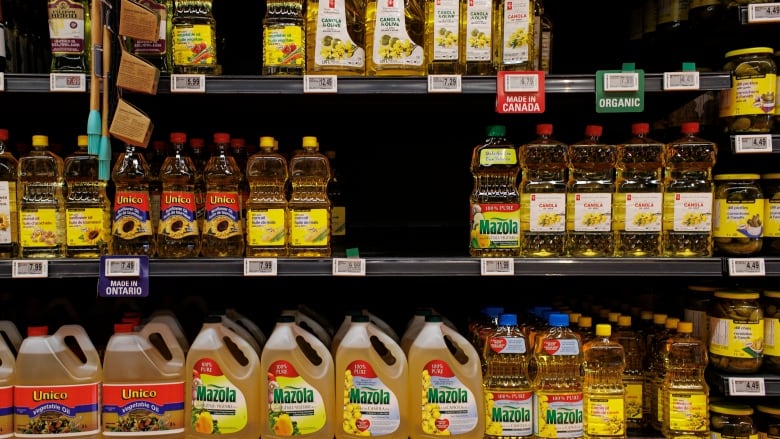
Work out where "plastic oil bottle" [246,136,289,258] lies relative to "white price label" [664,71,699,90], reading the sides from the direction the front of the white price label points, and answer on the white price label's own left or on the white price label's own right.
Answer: on the white price label's own right

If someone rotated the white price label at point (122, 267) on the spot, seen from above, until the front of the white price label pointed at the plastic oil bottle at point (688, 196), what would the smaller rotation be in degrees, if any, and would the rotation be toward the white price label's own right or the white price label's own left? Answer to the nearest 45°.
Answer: approximately 90° to the white price label's own left

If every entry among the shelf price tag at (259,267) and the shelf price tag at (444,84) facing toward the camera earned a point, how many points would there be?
2

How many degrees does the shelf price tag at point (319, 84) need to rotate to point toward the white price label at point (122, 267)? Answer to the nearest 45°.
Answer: approximately 90° to its right

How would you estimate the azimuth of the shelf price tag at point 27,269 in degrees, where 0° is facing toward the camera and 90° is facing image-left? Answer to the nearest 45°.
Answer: approximately 0°

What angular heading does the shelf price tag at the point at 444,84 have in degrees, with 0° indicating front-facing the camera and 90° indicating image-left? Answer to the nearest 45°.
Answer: approximately 0°

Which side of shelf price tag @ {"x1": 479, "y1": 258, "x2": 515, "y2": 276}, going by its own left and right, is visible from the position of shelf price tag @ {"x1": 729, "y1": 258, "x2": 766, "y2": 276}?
left

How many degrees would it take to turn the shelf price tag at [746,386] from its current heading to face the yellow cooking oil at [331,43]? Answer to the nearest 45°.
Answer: approximately 45° to its right
